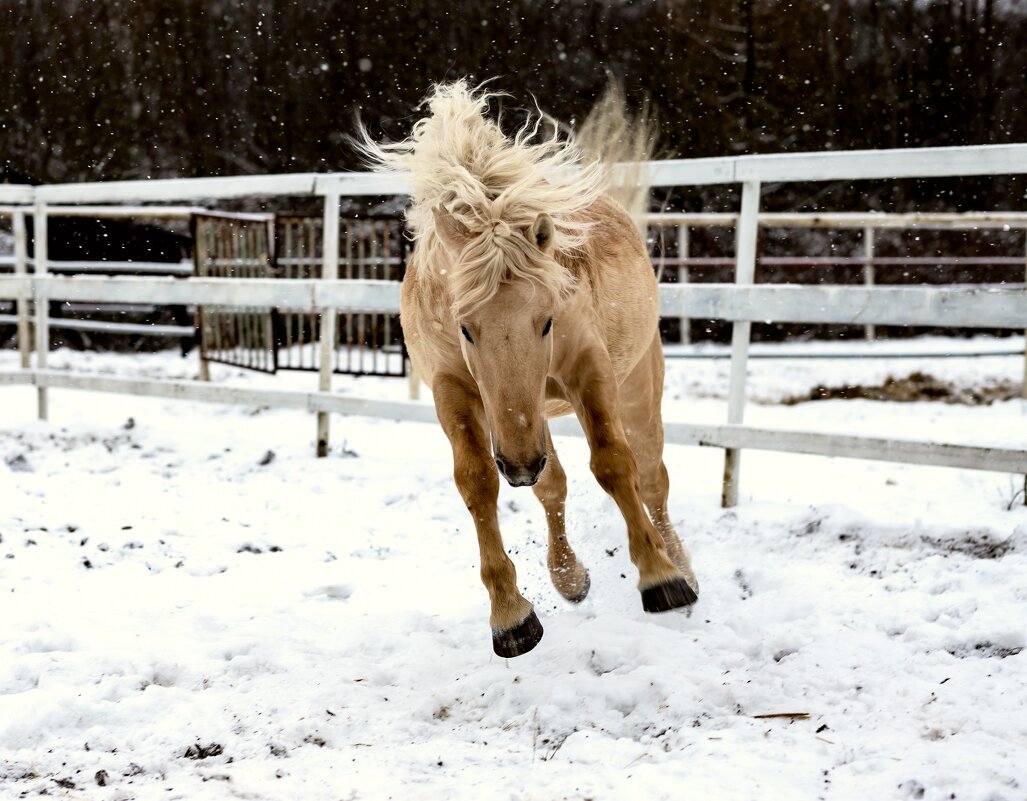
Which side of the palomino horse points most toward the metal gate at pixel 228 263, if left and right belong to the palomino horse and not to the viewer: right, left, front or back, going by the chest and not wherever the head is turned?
back

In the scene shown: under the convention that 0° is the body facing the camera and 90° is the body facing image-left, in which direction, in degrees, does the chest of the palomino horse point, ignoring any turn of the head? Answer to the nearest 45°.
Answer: approximately 0°

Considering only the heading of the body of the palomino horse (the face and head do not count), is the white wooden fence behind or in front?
behind
